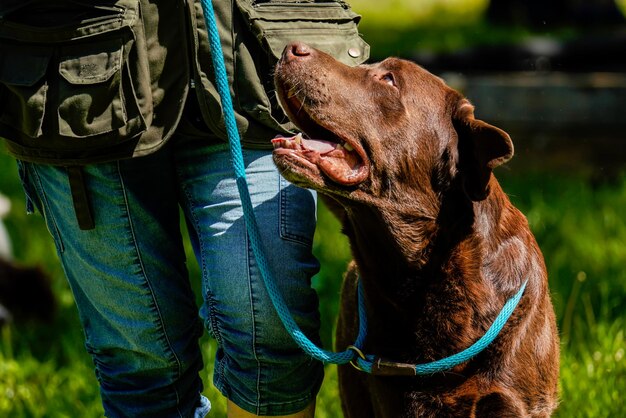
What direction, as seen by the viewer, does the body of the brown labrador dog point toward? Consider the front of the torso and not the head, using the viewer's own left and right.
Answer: facing the viewer and to the left of the viewer
